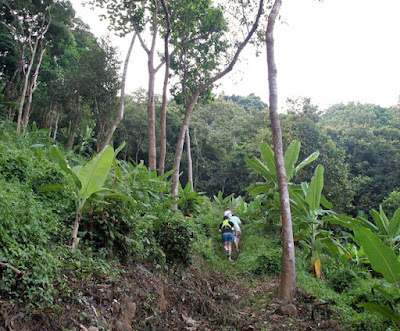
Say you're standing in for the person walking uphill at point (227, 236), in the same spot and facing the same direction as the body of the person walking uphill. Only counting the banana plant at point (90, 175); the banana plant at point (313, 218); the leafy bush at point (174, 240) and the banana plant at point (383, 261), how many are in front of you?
0

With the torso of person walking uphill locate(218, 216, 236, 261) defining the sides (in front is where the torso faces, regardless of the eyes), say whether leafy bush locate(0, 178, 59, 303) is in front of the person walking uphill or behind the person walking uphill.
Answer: behind

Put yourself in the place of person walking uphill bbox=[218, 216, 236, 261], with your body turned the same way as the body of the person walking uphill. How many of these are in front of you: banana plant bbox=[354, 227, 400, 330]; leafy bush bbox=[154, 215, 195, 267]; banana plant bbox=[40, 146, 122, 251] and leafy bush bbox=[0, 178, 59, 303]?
0

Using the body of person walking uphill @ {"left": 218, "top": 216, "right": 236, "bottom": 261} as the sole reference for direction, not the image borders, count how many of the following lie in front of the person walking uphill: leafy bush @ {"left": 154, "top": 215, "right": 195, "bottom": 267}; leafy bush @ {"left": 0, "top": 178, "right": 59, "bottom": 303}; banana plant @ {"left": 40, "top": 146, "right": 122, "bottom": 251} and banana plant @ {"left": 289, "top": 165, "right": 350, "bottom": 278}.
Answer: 0

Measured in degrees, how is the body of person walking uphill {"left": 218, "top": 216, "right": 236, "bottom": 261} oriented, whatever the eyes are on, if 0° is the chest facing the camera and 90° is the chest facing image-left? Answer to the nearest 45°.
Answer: approximately 180°

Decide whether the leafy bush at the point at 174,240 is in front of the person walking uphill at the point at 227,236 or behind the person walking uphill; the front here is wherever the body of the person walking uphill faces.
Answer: behind

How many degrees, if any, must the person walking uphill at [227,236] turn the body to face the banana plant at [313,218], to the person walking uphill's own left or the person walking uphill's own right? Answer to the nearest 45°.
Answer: approximately 135° to the person walking uphill's own right

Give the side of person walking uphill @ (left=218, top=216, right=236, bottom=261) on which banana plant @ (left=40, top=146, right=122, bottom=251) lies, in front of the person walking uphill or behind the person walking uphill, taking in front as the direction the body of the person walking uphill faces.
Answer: behind

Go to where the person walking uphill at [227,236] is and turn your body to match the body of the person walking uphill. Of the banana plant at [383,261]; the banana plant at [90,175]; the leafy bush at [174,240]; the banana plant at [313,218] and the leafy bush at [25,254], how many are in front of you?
0
